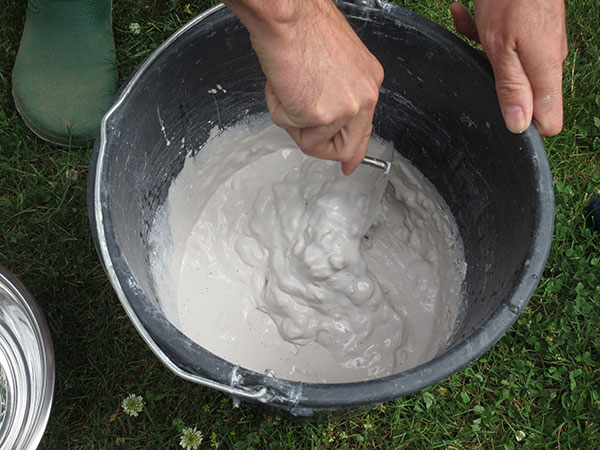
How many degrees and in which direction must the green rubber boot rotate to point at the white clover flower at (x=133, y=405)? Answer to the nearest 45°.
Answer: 0° — it already faces it

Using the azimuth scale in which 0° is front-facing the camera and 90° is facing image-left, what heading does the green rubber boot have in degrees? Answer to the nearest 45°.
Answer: approximately 0°

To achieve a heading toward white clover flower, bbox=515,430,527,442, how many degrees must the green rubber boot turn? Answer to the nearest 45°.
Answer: approximately 45° to its left

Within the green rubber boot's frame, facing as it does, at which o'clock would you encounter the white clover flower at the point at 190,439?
The white clover flower is roughly at 12 o'clock from the green rubber boot.
